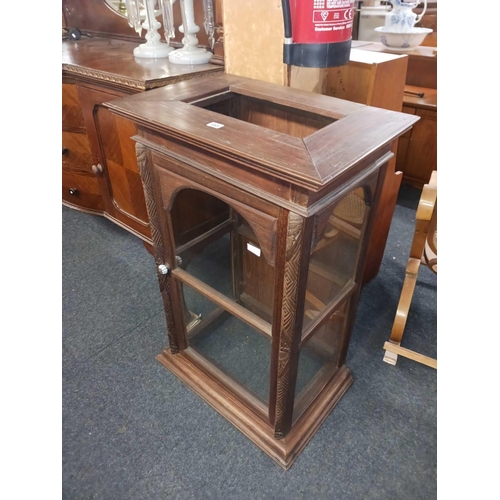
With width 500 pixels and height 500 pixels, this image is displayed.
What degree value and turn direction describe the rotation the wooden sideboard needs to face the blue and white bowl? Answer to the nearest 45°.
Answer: approximately 135° to its left

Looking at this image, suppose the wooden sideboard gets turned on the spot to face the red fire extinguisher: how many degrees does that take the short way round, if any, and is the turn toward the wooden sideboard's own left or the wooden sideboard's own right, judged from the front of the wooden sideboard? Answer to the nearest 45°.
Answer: approximately 90° to the wooden sideboard's own left

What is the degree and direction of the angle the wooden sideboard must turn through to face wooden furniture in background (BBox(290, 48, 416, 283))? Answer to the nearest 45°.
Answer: approximately 90° to its left

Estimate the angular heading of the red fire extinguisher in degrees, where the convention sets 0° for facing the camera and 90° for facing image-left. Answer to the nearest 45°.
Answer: approximately 315°
